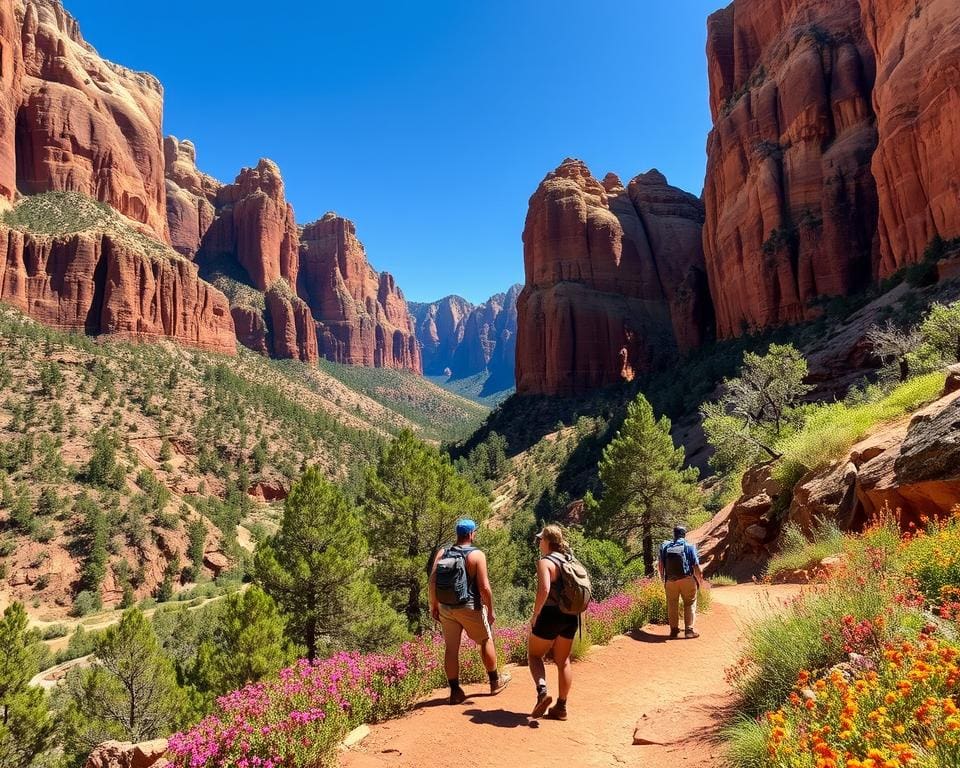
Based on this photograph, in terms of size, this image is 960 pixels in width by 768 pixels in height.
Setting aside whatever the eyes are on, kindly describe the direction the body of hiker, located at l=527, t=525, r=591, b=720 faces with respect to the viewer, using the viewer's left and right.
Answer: facing away from the viewer and to the left of the viewer

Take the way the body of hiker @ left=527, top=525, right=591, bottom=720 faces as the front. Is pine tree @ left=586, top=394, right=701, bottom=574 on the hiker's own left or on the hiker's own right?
on the hiker's own right
